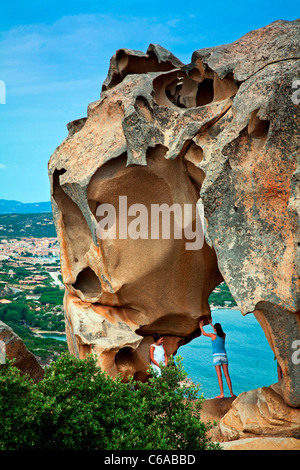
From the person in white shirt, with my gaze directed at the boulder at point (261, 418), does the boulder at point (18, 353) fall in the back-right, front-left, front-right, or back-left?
back-right

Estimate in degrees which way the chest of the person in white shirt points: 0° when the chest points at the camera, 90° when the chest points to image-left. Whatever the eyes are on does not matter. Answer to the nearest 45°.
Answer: approximately 315°

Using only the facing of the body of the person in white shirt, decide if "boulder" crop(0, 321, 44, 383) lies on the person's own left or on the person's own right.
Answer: on the person's own right
